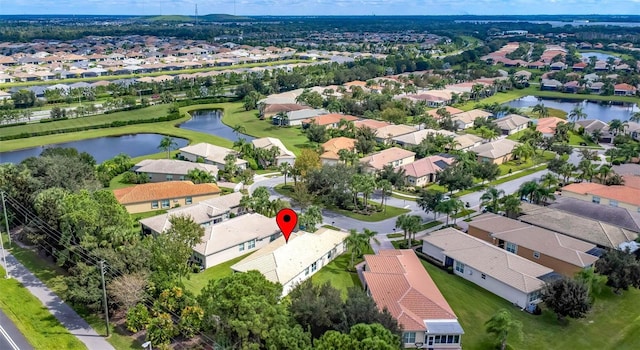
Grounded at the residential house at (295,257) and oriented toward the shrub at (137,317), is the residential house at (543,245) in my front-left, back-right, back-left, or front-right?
back-left

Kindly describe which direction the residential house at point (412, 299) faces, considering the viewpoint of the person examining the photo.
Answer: facing away from the viewer

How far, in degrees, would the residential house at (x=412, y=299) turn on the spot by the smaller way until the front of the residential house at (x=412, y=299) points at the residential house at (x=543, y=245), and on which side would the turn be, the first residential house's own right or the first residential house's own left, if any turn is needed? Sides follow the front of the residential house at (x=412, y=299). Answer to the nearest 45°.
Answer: approximately 45° to the first residential house's own right

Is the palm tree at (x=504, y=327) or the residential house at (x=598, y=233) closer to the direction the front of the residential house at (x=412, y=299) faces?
the residential house

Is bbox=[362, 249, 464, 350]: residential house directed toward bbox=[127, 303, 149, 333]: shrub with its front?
no

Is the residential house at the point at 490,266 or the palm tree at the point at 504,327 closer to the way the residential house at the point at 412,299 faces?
the residential house

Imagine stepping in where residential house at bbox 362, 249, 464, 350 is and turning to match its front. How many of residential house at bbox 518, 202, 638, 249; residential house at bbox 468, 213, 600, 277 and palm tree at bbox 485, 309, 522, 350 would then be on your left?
0

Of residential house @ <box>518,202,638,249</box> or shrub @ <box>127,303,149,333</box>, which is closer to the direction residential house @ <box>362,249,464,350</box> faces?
the residential house

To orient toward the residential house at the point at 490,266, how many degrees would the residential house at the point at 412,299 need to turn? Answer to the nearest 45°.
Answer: approximately 45° to its right

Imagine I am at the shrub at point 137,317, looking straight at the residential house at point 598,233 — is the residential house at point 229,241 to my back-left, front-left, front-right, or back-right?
front-left

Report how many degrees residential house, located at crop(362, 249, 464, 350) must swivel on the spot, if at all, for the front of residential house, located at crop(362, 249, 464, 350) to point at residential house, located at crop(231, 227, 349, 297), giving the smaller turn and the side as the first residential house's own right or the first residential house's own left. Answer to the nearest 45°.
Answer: approximately 45° to the first residential house's own left

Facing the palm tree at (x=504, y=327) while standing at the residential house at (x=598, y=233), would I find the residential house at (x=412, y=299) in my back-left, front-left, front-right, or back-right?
front-right

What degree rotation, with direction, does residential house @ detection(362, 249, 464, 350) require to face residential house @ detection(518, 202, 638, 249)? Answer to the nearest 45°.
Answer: approximately 45° to its right

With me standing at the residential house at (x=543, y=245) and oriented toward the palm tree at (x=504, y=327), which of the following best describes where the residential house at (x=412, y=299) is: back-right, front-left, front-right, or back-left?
front-right
